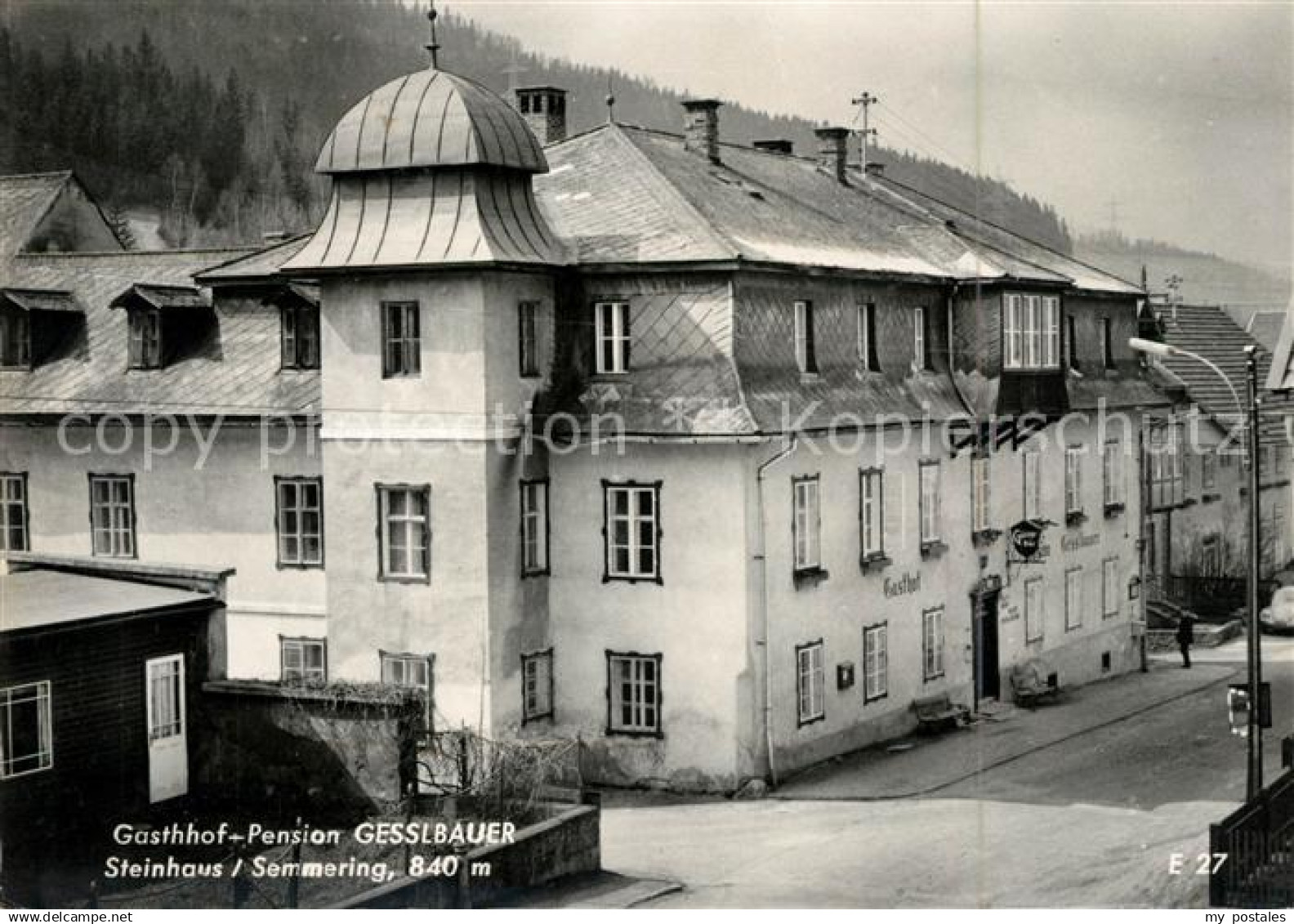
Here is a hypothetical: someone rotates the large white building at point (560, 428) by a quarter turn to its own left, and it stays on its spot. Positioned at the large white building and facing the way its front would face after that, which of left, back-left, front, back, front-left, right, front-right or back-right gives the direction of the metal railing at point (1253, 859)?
right

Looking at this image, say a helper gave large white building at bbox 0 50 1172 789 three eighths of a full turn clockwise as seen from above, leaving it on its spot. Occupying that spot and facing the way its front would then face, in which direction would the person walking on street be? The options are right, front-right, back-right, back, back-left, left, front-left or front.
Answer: back-right

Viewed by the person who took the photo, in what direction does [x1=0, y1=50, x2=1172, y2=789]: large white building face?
facing the viewer and to the right of the viewer

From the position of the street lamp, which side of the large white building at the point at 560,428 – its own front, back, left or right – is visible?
front

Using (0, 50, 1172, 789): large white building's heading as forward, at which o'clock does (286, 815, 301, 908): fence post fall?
The fence post is roughly at 2 o'clock from the large white building.

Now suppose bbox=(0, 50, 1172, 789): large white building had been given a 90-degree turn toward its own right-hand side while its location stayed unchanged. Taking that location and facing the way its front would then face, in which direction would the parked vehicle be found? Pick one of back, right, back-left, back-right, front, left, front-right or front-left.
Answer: back

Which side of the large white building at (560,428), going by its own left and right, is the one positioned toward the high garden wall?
right
